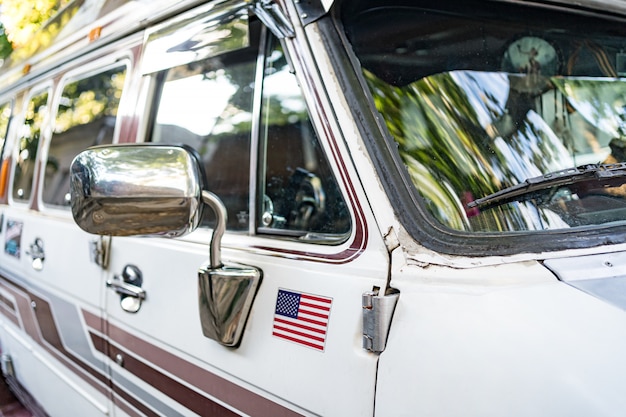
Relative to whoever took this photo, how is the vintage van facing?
facing the viewer and to the right of the viewer
